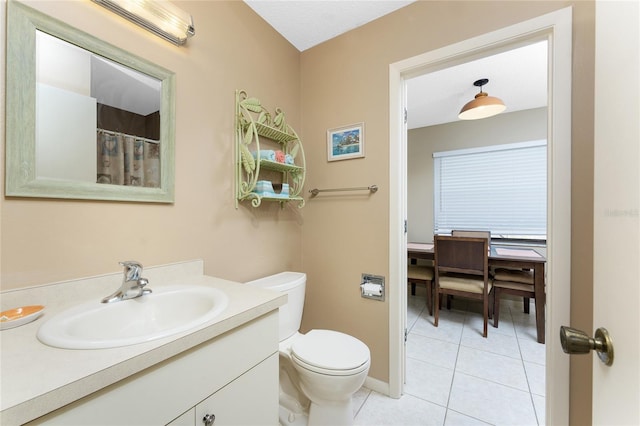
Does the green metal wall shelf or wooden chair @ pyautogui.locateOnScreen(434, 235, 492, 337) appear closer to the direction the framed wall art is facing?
the green metal wall shelf

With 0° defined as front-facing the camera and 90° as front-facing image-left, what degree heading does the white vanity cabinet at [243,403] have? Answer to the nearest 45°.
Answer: approximately 315°

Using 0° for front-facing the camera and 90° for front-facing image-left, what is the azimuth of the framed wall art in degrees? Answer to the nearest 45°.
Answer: approximately 45°

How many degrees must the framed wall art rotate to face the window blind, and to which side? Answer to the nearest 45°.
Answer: approximately 180°

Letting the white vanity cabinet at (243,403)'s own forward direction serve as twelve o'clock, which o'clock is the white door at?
The white door is roughly at 12 o'clock from the white vanity cabinet.

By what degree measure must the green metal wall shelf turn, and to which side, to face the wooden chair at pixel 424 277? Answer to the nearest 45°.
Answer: approximately 90° to its left

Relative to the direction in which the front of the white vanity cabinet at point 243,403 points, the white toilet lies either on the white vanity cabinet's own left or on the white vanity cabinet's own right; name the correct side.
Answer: on the white vanity cabinet's own left
